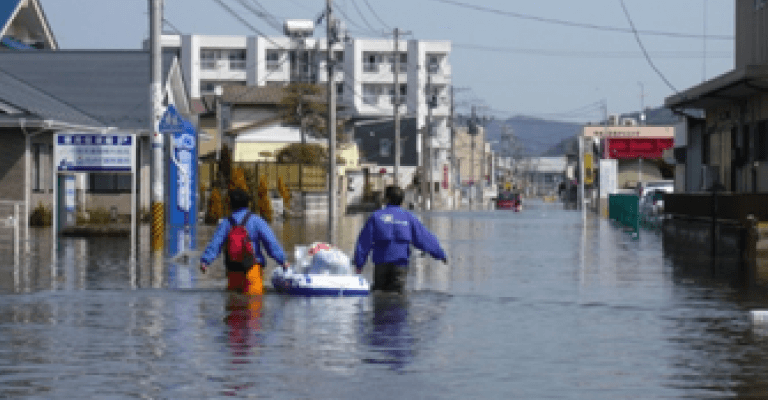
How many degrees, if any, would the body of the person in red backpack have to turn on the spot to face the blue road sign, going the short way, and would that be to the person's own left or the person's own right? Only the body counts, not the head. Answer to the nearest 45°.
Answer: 0° — they already face it

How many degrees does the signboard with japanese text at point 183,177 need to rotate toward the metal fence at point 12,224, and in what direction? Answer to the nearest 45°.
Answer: approximately 45° to its right

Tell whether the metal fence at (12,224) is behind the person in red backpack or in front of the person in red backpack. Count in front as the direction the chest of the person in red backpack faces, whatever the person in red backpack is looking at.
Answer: in front

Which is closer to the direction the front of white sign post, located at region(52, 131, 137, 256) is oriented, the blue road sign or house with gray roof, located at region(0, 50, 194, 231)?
the blue road sign

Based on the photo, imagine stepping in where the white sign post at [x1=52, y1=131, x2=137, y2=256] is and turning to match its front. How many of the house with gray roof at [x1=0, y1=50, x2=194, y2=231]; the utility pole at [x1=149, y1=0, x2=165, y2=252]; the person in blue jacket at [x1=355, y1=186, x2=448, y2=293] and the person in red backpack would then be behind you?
1

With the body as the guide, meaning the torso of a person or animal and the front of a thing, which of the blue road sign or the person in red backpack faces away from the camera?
the person in red backpack

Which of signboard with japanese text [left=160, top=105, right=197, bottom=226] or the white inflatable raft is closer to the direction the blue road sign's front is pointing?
the white inflatable raft

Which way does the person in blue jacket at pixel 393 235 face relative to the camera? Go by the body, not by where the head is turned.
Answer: away from the camera

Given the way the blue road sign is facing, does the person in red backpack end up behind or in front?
in front

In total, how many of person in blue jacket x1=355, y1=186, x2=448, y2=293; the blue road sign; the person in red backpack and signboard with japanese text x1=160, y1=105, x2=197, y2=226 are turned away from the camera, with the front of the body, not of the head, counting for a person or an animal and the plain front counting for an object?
2

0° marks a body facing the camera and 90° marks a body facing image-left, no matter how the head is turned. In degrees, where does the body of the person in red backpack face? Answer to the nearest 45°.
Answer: approximately 180°

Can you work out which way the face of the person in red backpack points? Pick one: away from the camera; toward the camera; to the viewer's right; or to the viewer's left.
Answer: away from the camera
